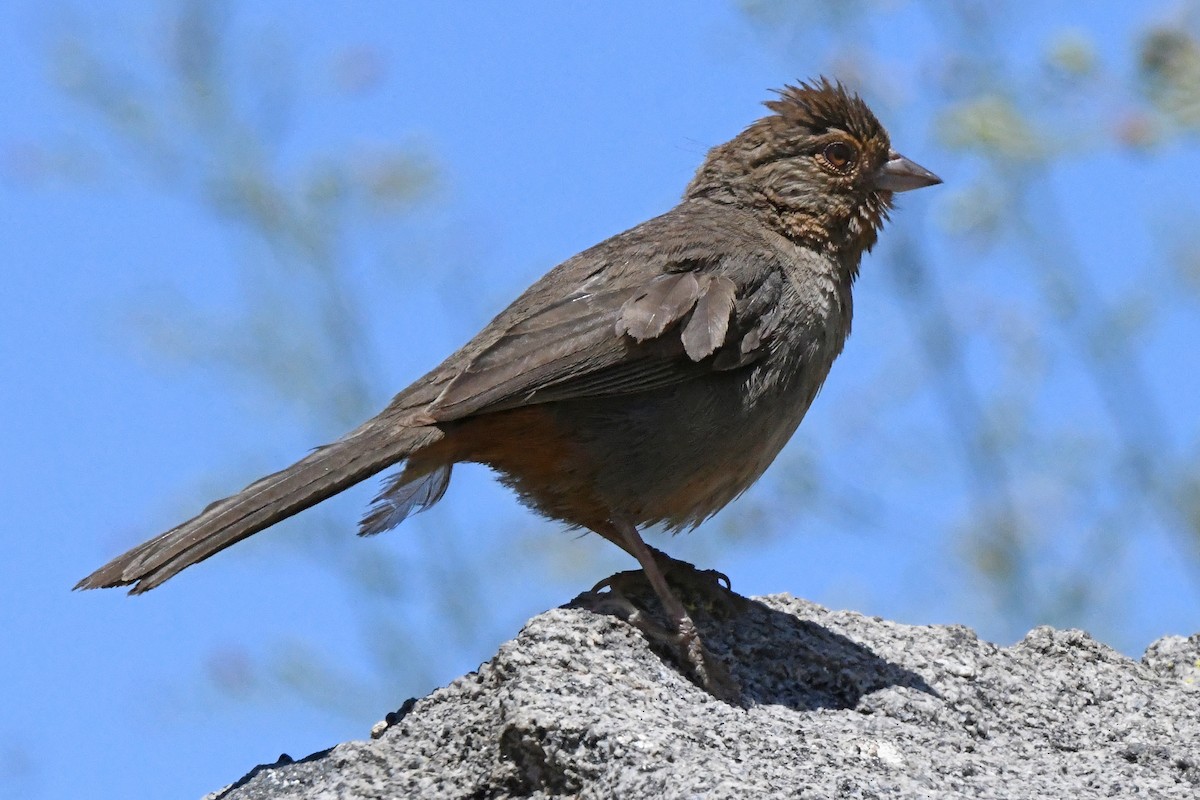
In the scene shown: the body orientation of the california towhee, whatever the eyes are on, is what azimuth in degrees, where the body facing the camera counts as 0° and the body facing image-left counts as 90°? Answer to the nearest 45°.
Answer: approximately 270°
